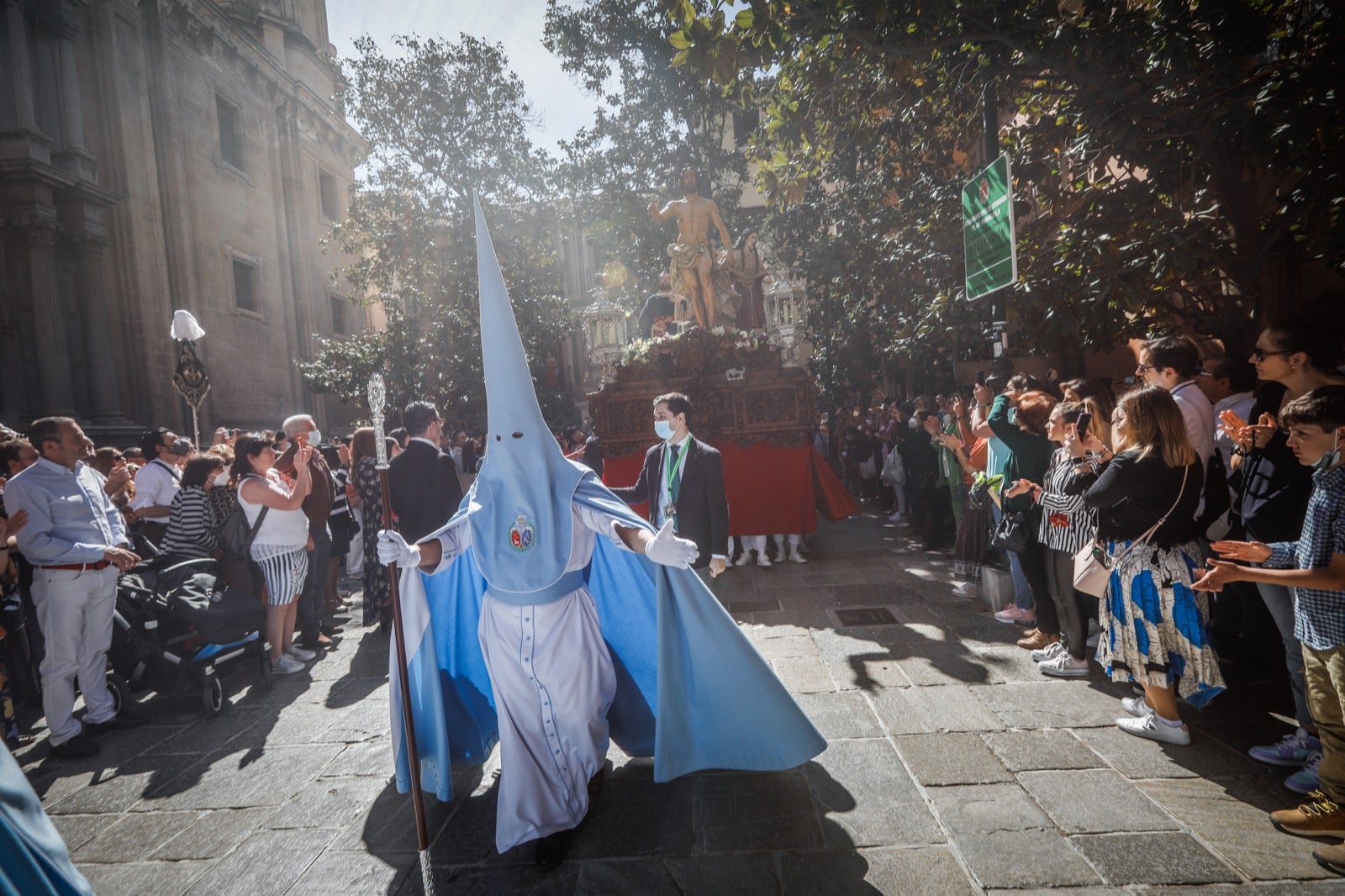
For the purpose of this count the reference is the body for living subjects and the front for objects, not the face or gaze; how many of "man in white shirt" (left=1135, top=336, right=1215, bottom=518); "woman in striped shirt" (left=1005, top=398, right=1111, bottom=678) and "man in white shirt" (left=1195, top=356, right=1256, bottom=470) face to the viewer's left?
3

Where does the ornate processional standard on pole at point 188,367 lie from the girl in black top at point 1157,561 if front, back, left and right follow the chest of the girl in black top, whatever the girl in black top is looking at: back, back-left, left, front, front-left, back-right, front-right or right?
front-left

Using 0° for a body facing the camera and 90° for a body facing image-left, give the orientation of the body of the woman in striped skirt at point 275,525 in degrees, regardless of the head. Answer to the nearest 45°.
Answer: approximately 270°

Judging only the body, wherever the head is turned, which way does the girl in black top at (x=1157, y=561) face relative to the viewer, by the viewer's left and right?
facing away from the viewer and to the left of the viewer

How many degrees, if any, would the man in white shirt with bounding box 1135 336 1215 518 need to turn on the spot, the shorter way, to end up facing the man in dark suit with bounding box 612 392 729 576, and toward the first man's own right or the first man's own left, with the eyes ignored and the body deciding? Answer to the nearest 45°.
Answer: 0° — they already face them

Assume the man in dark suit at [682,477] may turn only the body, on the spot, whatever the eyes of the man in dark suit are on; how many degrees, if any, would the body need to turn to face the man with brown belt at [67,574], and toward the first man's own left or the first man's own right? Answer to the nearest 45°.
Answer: approximately 45° to the first man's own right

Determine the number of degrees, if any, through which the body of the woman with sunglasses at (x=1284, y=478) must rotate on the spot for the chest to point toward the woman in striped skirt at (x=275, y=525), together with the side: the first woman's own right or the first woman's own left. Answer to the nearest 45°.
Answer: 0° — they already face them

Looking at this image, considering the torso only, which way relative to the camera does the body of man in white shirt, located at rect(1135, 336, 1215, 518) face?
to the viewer's left

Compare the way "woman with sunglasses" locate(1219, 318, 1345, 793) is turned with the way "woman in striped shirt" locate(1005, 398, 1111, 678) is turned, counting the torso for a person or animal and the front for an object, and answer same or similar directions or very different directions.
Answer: same or similar directions

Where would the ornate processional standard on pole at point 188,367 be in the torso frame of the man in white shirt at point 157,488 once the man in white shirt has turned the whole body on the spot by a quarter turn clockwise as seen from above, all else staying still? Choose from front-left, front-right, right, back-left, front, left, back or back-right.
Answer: back

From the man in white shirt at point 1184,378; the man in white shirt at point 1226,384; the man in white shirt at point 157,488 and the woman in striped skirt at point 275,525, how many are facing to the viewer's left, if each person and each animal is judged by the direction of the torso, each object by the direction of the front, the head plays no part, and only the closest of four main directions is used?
2

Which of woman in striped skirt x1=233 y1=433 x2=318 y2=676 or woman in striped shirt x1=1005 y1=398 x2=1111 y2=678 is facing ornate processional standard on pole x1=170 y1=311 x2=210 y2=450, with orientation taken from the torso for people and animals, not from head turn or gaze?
woman in striped shirt x1=1005 y1=398 x2=1111 y2=678

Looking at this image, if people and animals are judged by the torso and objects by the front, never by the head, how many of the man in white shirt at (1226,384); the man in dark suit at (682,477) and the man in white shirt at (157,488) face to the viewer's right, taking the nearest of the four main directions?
1

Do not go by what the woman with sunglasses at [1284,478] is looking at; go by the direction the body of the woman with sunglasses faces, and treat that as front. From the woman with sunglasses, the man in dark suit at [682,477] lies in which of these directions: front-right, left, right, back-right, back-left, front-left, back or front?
front

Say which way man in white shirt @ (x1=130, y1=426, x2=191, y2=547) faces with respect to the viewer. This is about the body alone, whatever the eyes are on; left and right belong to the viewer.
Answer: facing to the right of the viewer

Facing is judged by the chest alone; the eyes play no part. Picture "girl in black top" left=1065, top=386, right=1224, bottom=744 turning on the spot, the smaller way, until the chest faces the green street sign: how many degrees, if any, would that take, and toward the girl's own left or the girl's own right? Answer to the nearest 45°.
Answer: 0° — they already face it

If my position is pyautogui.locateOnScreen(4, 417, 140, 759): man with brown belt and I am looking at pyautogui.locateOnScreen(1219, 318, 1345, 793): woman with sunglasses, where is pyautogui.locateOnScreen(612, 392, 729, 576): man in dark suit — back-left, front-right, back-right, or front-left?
front-left

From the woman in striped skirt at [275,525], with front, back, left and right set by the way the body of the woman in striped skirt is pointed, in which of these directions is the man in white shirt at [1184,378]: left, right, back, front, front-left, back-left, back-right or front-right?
front-right

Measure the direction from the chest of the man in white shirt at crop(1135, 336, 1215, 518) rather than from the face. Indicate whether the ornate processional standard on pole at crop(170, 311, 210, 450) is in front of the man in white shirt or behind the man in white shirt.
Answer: in front
